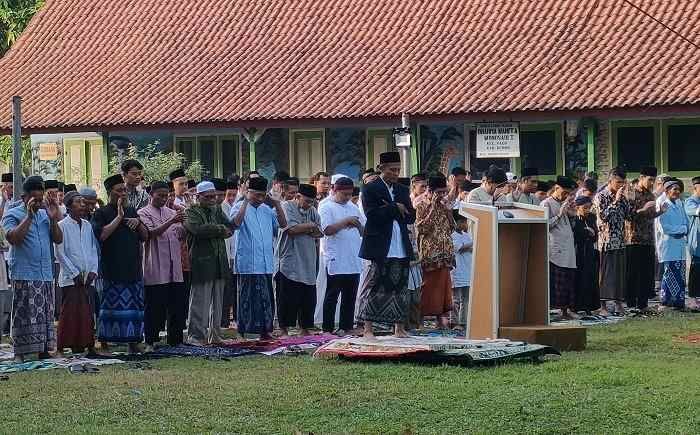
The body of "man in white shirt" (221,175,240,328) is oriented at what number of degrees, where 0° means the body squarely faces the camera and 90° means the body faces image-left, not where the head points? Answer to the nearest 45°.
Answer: approximately 315°

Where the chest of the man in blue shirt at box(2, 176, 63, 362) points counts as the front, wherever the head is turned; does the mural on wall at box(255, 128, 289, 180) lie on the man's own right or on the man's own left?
on the man's own left

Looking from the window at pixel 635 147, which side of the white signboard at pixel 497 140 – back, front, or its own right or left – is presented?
left

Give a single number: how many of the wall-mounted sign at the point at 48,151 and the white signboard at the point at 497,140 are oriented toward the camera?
2

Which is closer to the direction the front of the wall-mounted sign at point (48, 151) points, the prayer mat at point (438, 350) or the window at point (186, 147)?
the prayer mat

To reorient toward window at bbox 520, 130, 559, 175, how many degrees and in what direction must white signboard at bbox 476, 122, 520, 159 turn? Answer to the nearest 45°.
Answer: approximately 90° to its left

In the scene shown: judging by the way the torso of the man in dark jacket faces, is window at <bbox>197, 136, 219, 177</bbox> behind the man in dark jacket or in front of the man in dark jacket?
behind
